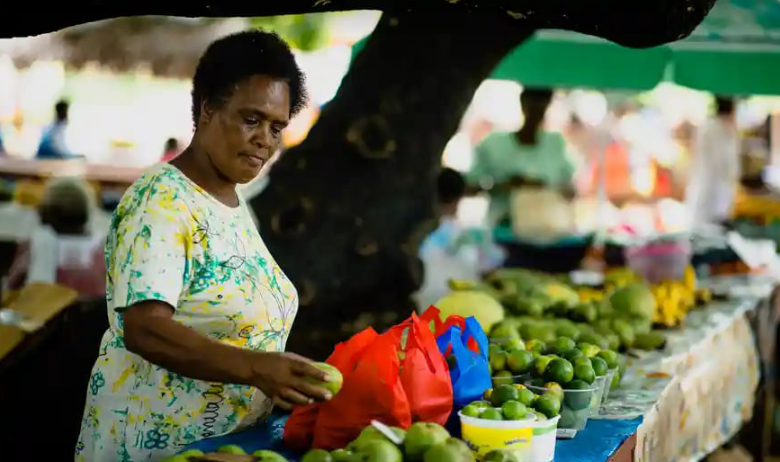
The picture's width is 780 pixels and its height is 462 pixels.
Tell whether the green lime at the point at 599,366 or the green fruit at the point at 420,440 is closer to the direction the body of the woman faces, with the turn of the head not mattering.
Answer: the green fruit

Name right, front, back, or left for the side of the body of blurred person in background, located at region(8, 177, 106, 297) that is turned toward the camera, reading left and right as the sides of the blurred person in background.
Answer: back

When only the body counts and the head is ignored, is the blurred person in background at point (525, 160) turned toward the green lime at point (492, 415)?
yes

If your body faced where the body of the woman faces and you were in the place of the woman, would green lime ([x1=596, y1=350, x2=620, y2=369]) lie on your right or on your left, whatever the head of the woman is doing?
on your left

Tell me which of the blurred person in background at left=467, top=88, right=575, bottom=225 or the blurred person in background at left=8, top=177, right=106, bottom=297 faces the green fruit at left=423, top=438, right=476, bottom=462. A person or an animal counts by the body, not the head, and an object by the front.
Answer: the blurred person in background at left=467, top=88, right=575, bottom=225

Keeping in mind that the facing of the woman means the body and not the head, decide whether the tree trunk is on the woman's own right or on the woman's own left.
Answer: on the woman's own left

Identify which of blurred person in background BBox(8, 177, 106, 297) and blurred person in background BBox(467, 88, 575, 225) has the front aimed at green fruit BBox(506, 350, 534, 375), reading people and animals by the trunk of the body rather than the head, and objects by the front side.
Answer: blurred person in background BBox(467, 88, 575, 225)

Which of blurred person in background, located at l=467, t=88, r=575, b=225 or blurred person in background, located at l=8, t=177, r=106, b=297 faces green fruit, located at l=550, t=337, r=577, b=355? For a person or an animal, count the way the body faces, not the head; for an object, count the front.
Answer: blurred person in background, located at l=467, t=88, r=575, b=225

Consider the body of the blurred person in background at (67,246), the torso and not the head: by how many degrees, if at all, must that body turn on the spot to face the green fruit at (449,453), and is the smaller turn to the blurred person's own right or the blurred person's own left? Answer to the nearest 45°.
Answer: approximately 180°

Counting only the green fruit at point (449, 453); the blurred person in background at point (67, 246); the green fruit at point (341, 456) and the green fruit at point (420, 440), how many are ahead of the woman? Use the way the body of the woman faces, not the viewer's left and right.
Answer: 3

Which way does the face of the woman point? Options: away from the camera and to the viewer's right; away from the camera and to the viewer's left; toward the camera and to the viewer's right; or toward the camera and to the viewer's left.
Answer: toward the camera and to the viewer's right

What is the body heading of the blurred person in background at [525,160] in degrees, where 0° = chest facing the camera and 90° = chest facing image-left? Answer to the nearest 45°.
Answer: approximately 0°

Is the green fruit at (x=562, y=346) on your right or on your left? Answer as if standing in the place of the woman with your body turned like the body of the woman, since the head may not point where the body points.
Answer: on your left

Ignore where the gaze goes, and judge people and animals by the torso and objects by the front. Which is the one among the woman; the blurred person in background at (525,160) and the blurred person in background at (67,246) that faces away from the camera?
the blurred person in background at (67,246)
